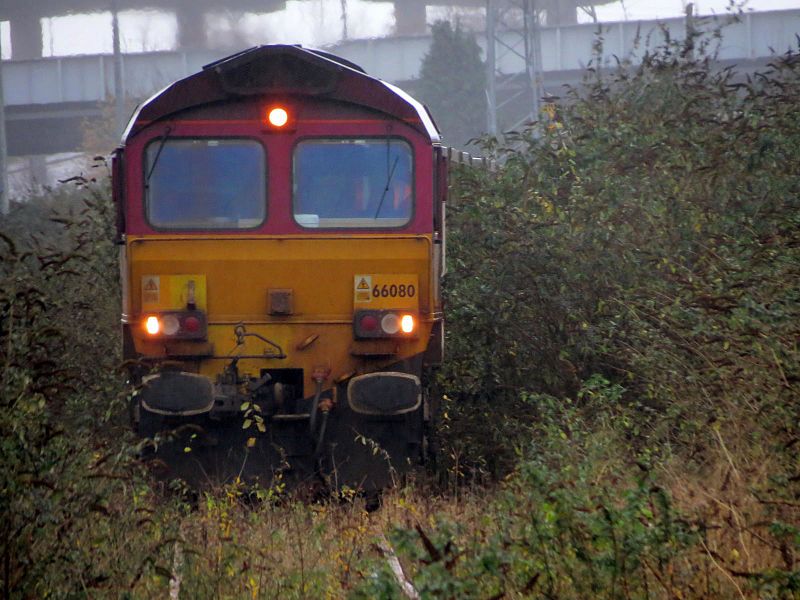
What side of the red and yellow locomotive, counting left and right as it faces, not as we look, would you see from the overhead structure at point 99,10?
back

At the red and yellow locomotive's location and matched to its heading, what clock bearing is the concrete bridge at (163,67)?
The concrete bridge is roughly at 6 o'clock from the red and yellow locomotive.

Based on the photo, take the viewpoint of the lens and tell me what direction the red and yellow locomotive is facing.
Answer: facing the viewer
